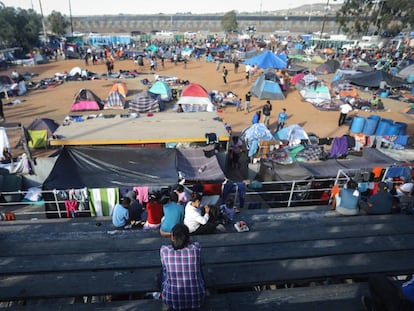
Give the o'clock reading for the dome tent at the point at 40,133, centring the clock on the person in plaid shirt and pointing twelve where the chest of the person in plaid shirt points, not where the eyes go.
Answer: The dome tent is roughly at 11 o'clock from the person in plaid shirt.

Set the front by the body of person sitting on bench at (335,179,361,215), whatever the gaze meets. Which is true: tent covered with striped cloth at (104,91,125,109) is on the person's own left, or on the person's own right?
on the person's own left

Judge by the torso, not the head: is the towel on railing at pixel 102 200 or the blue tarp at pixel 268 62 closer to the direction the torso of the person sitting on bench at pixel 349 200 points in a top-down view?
the blue tarp

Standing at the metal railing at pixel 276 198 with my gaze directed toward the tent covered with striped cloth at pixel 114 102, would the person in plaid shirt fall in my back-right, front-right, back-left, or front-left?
back-left

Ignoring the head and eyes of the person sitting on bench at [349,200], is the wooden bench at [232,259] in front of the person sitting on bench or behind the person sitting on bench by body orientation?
behind

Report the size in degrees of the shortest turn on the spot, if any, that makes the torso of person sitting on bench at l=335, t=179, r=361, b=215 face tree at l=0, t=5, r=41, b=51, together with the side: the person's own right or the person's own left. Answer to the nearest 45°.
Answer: approximately 90° to the person's own left

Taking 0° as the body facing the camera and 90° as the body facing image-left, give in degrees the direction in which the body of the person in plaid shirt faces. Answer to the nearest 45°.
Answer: approximately 180°

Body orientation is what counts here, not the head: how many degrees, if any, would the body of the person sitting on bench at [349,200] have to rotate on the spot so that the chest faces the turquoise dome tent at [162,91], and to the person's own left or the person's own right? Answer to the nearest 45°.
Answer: approximately 45° to the person's own left

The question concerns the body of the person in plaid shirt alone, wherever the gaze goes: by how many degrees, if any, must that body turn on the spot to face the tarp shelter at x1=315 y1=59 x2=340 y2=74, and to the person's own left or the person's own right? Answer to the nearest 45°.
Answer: approximately 45° to the person's own right

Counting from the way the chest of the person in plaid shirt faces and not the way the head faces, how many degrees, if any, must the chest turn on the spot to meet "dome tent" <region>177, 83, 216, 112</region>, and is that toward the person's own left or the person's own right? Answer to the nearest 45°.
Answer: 0° — they already face it

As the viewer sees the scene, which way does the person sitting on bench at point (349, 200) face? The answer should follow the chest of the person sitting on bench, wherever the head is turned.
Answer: away from the camera

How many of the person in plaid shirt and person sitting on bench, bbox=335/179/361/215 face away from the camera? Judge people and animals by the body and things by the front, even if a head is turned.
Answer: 2
